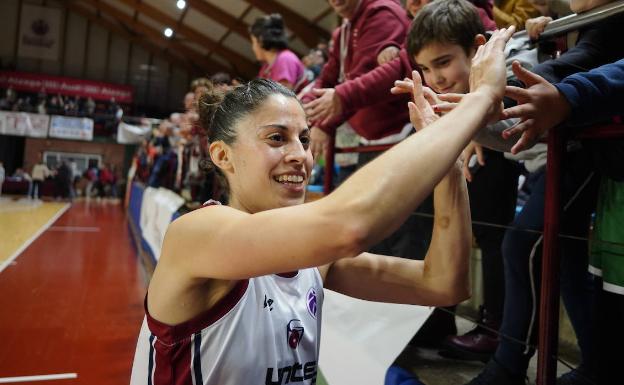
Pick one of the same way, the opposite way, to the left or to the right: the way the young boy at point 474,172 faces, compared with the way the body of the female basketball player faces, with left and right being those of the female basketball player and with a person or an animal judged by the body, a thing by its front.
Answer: to the right

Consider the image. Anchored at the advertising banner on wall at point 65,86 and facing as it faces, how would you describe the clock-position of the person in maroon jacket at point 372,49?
The person in maroon jacket is roughly at 12 o'clock from the advertising banner on wall.

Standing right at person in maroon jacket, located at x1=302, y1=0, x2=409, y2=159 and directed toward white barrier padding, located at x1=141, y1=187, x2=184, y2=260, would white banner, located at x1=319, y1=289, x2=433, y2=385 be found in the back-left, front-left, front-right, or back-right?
back-left

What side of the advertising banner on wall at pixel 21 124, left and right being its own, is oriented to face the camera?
front

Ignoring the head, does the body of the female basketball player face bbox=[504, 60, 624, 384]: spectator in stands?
no

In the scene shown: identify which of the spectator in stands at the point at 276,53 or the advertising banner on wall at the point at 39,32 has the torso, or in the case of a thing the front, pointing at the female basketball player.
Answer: the advertising banner on wall

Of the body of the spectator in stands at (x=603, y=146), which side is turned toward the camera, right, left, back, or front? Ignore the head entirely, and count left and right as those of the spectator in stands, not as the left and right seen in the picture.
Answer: left

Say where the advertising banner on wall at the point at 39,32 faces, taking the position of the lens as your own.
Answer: facing the viewer

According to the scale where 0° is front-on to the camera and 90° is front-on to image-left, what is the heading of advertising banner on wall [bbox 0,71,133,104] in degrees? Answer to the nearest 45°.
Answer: approximately 0°

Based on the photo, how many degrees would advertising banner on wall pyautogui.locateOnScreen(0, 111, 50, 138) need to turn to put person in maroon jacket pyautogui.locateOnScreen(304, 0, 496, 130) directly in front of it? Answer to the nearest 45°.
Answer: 0° — it already faces them

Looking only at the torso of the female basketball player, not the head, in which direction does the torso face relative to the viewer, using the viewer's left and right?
facing the viewer and to the right of the viewer

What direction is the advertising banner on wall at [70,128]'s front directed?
toward the camera

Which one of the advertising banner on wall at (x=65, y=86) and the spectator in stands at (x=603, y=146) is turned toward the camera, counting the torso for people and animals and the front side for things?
the advertising banner on wall

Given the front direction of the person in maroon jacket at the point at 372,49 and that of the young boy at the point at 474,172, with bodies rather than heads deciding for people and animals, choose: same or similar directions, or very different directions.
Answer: same or similar directions
